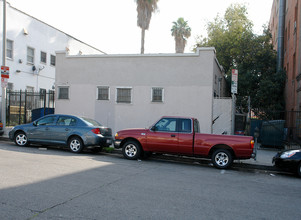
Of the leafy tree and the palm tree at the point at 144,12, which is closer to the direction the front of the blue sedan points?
the palm tree

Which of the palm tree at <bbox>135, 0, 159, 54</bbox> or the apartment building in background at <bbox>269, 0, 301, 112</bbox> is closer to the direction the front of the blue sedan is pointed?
the palm tree

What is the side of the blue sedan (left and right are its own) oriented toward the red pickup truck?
back

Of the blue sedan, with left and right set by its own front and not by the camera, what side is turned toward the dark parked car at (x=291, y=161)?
back

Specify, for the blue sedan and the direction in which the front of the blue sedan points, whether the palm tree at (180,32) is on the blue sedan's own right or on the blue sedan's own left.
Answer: on the blue sedan's own right

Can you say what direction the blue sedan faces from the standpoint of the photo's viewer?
facing away from the viewer and to the left of the viewer

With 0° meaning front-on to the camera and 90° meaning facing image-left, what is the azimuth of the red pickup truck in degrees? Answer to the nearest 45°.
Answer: approximately 90°

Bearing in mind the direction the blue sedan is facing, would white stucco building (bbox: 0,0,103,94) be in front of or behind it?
in front

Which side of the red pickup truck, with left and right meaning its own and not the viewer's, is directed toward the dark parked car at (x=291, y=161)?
back

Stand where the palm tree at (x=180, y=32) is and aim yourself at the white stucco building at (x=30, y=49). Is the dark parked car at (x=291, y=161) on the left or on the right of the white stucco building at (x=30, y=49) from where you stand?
left

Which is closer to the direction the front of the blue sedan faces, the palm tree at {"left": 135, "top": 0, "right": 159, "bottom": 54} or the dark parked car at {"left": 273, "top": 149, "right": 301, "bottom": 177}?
the palm tree
